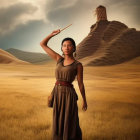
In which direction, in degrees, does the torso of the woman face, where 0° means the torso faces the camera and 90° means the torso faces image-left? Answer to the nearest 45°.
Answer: approximately 45°
